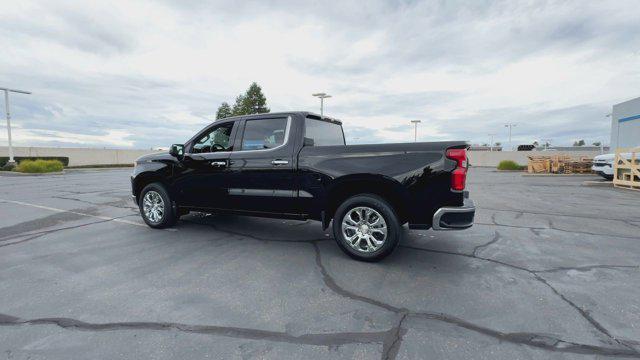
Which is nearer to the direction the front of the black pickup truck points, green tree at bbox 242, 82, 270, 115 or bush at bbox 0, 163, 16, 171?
the bush

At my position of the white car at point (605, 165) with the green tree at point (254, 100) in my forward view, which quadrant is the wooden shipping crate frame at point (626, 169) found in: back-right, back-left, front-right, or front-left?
back-left

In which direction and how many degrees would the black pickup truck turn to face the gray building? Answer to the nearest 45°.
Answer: approximately 90° to its right

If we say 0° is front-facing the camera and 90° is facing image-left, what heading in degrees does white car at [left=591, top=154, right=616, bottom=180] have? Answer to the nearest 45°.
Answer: approximately 45°

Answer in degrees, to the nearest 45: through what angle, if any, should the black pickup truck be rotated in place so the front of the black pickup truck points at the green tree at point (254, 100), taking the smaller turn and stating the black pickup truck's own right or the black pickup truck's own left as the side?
approximately 45° to the black pickup truck's own right

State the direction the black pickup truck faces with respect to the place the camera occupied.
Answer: facing away from the viewer and to the left of the viewer

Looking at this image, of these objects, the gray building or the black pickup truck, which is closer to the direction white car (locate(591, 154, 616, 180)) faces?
the black pickup truck

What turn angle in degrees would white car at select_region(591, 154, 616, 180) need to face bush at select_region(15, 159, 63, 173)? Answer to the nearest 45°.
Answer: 0° — it already faces it

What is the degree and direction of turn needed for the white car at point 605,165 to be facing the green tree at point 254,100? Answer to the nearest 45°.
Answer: approximately 45° to its right

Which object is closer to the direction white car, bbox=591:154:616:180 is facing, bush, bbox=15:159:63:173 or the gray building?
the bush

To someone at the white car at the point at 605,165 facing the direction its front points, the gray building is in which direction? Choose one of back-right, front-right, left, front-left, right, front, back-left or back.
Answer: back-right

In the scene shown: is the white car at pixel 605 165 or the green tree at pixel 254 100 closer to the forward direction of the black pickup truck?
the green tree
